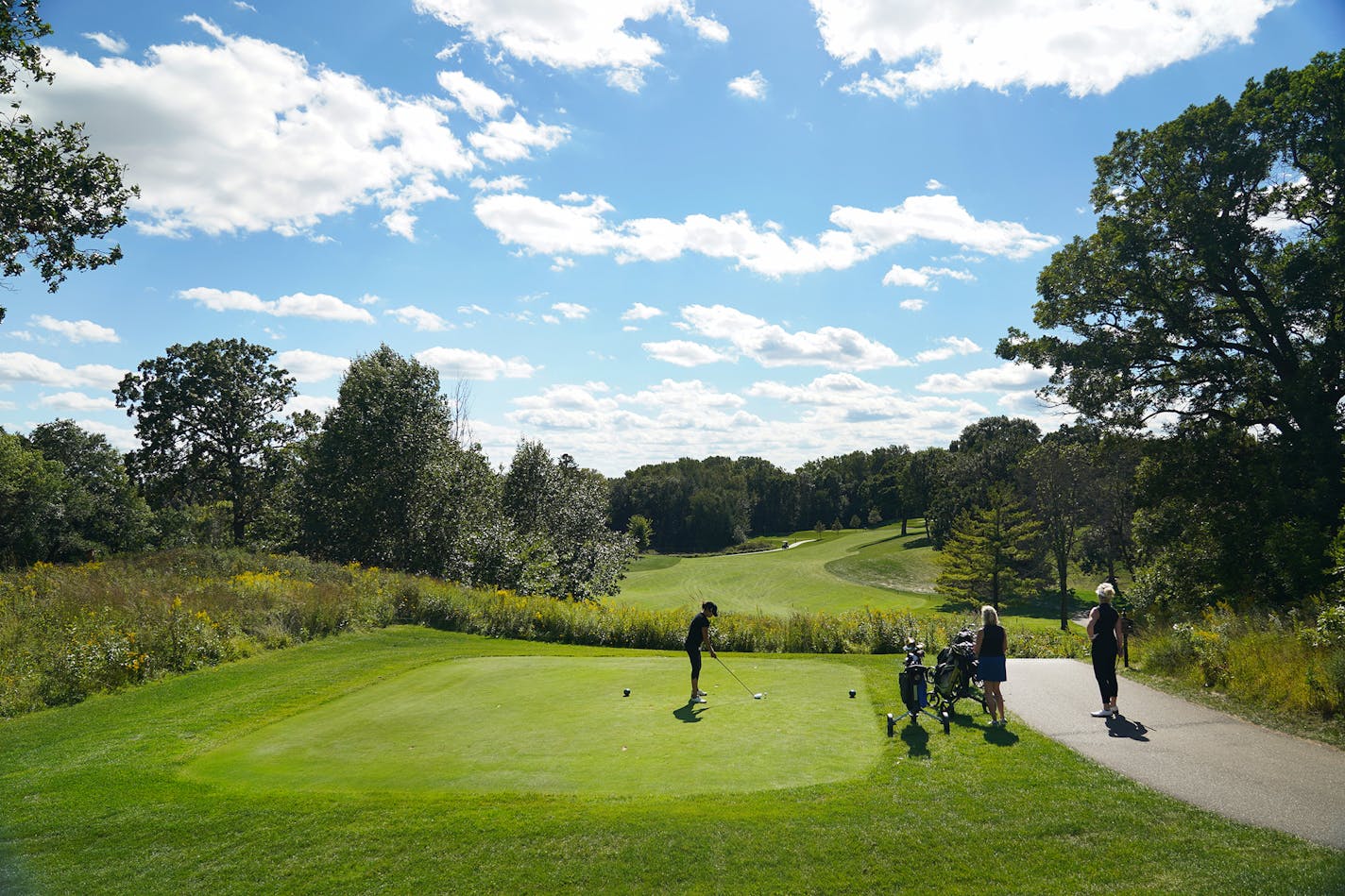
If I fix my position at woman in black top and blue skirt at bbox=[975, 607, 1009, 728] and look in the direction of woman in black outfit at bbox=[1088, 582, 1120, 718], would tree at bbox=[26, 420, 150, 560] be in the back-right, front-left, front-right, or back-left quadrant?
back-left

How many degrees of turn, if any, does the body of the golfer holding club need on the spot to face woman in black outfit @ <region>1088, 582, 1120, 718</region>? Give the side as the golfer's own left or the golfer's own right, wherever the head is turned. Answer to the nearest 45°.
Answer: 0° — they already face them

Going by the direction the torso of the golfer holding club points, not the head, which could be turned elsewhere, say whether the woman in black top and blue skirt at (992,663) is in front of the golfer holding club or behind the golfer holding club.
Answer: in front

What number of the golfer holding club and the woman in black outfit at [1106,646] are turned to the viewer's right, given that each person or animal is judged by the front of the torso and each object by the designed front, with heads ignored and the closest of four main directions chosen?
1

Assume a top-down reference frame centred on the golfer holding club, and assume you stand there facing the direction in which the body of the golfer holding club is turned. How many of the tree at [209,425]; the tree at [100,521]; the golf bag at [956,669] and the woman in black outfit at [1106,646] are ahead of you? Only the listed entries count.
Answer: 2

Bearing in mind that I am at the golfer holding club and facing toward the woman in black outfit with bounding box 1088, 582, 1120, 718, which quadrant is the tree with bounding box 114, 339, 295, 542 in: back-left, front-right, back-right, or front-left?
back-left

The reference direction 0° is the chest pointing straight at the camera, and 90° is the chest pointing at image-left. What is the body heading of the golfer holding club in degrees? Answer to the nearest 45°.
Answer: approximately 270°

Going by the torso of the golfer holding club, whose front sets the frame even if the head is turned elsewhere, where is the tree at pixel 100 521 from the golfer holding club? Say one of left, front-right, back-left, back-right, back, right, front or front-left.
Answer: back-left

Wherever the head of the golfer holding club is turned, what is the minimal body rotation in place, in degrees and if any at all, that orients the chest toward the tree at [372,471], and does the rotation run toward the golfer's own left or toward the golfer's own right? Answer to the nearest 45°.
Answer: approximately 135° to the golfer's own left
